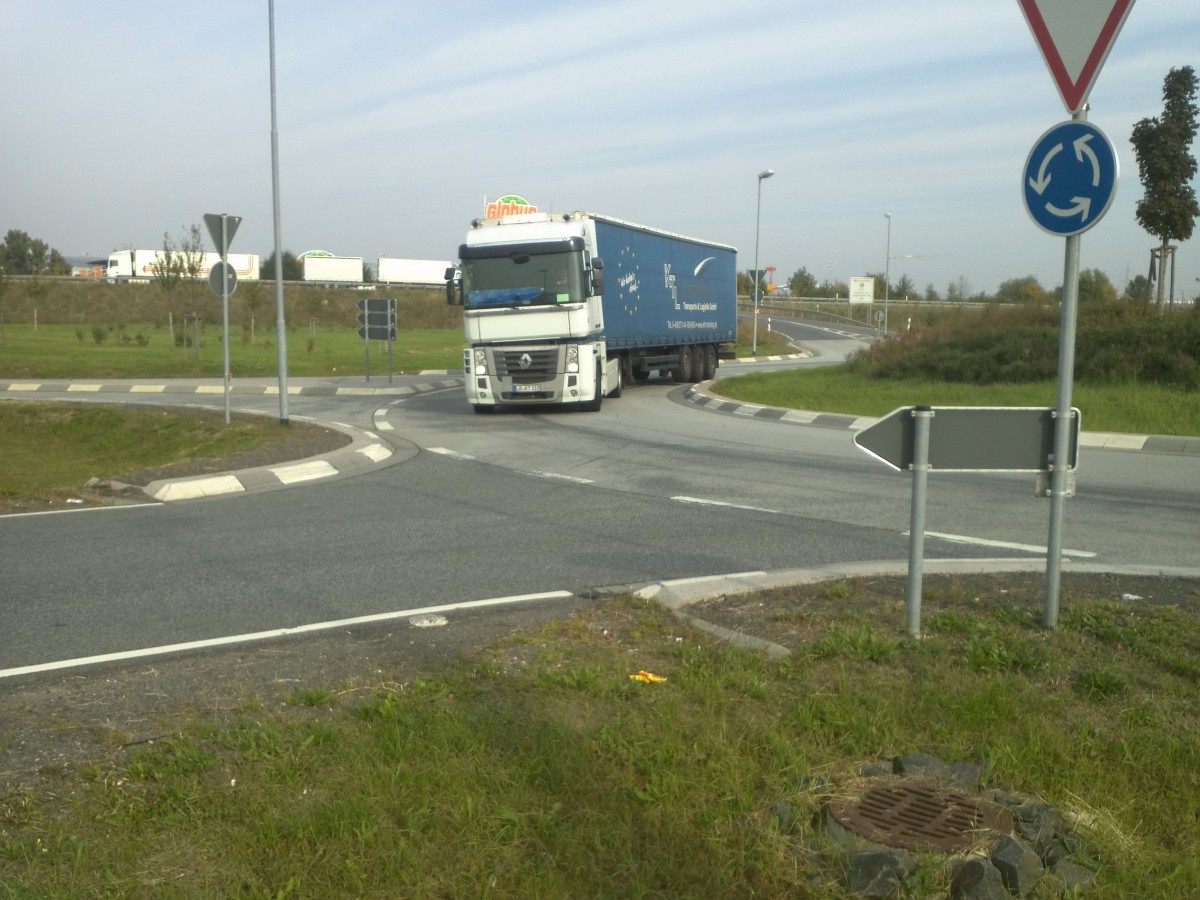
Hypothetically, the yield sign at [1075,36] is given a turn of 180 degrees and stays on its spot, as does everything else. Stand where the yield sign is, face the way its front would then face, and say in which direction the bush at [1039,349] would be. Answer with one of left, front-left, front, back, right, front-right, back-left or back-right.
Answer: front

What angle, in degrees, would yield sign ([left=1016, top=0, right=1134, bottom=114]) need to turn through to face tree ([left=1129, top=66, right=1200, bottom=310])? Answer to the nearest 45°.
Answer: approximately 180°

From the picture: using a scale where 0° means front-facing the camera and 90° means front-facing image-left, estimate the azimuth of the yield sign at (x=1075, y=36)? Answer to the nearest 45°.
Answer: approximately 0°

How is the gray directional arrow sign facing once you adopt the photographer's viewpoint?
facing away from the viewer

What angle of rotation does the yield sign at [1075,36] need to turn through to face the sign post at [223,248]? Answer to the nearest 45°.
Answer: approximately 135° to its right

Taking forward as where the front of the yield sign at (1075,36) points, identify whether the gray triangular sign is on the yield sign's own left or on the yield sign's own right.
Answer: on the yield sign's own right

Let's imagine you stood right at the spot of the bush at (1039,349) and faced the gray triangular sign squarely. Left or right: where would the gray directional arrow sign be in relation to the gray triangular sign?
left

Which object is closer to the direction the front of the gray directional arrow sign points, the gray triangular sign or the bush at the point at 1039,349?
the bush
